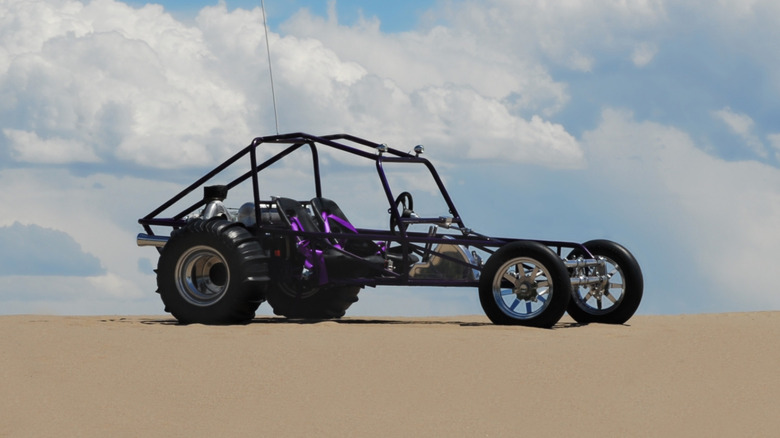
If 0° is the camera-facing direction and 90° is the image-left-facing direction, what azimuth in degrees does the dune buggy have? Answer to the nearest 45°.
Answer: approximately 315°
